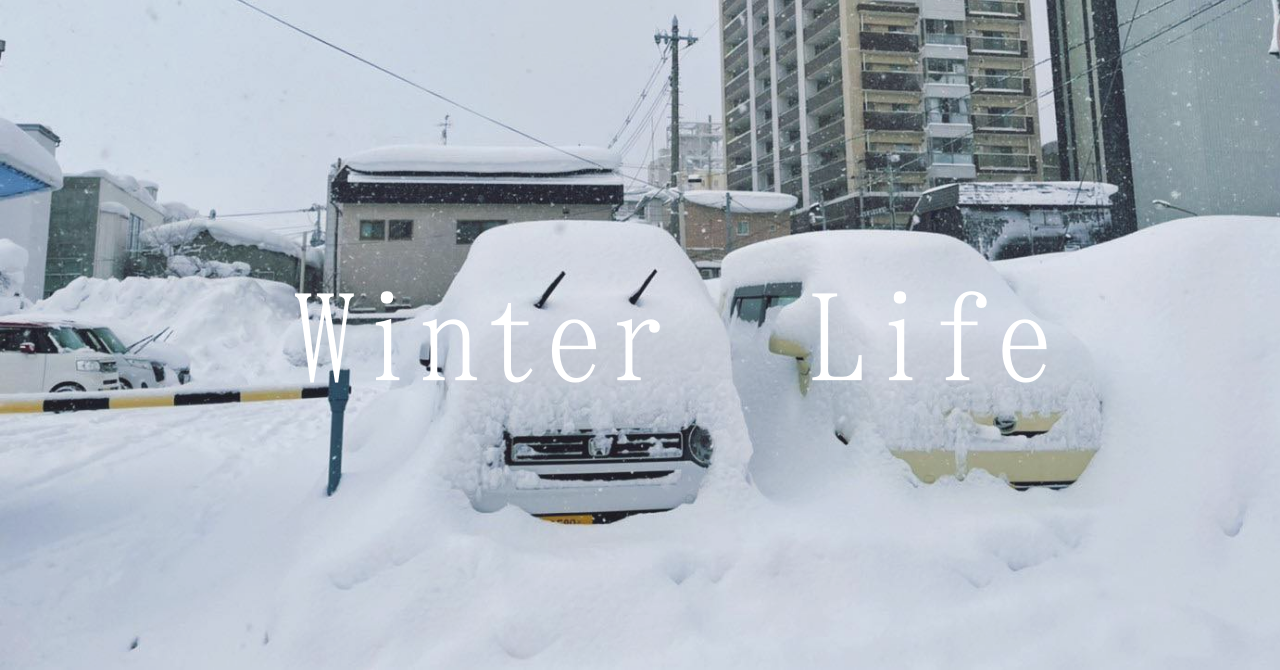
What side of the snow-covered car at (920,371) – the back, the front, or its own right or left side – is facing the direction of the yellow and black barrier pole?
right

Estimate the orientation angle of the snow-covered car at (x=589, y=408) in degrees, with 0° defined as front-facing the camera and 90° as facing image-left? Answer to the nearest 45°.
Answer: approximately 0°

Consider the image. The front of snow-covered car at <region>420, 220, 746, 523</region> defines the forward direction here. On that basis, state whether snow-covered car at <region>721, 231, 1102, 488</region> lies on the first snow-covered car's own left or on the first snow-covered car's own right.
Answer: on the first snow-covered car's own left

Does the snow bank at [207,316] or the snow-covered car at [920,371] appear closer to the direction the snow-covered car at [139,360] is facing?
the snow-covered car

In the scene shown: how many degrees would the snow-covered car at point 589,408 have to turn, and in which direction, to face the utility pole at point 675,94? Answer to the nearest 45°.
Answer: approximately 180°

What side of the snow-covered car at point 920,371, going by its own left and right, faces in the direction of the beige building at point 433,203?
back

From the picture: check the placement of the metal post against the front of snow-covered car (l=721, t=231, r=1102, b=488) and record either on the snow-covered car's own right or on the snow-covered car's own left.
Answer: on the snow-covered car's own right
